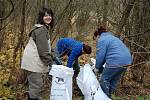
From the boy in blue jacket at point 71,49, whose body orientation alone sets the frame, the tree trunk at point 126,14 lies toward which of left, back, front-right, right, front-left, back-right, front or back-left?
front

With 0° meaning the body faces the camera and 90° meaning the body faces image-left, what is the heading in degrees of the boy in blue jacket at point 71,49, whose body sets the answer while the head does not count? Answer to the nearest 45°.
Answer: approximately 270°

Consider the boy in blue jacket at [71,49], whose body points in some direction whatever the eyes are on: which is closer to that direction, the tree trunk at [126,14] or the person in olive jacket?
the tree trunk

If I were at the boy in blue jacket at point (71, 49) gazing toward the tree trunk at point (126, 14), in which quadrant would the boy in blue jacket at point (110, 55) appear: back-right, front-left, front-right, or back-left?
front-right
